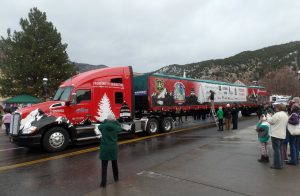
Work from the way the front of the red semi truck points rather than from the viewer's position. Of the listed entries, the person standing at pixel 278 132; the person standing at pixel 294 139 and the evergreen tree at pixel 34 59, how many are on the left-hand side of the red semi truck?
2

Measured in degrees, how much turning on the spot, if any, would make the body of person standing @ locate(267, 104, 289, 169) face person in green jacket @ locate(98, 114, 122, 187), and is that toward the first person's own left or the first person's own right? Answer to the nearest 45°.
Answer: approximately 90° to the first person's own left

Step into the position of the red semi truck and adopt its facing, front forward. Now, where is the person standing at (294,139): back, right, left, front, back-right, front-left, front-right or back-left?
left

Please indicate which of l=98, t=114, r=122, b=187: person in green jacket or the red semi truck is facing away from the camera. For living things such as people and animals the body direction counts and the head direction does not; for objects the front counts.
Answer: the person in green jacket

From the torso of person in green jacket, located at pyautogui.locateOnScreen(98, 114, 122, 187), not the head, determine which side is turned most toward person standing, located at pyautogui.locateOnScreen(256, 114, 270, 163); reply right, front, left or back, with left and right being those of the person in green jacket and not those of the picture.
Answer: right

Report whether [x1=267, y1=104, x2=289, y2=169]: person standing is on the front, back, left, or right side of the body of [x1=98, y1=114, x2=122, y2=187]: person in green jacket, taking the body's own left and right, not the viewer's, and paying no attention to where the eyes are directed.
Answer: right

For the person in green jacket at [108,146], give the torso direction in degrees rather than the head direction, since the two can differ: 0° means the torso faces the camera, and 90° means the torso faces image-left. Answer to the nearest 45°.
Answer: approximately 180°

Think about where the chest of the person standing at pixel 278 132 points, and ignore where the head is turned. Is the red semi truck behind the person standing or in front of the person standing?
in front

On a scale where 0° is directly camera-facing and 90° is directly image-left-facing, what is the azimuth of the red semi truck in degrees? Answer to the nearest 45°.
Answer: approximately 45°

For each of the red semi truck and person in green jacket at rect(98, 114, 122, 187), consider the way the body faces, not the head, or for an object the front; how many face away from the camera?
1

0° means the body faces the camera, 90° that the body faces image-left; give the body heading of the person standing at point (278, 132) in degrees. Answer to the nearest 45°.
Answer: approximately 135°
